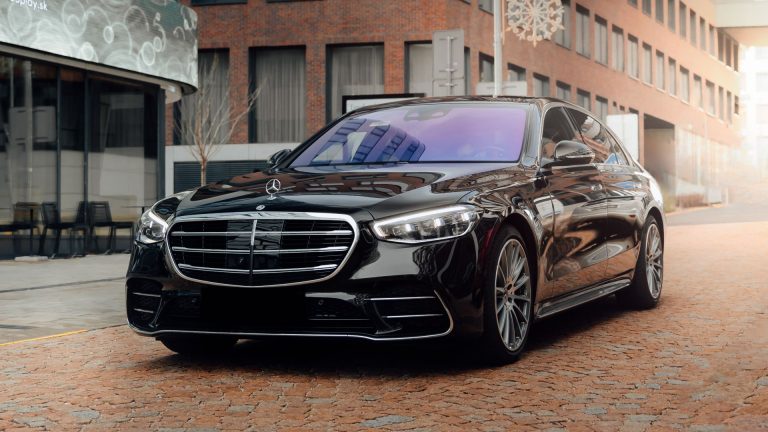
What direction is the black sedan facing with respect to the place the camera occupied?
facing the viewer and to the left of the viewer

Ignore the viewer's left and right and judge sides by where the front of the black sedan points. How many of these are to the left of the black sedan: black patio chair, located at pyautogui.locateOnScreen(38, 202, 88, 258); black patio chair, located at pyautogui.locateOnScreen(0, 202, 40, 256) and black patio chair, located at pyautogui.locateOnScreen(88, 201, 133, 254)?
0

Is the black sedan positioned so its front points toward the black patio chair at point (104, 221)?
no

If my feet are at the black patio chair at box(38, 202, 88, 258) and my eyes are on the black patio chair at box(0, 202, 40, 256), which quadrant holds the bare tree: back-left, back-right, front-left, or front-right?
back-right

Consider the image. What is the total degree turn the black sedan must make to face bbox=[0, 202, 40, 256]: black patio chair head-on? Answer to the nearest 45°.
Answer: approximately 90° to its right

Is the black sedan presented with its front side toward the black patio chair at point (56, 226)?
no

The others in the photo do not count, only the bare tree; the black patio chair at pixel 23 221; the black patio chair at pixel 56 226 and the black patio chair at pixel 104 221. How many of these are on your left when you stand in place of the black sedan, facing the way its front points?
0

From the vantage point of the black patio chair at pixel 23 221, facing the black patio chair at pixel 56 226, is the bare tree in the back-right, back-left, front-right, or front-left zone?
front-left

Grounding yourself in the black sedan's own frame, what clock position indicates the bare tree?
The bare tree is roughly at 4 o'clock from the black sedan.
